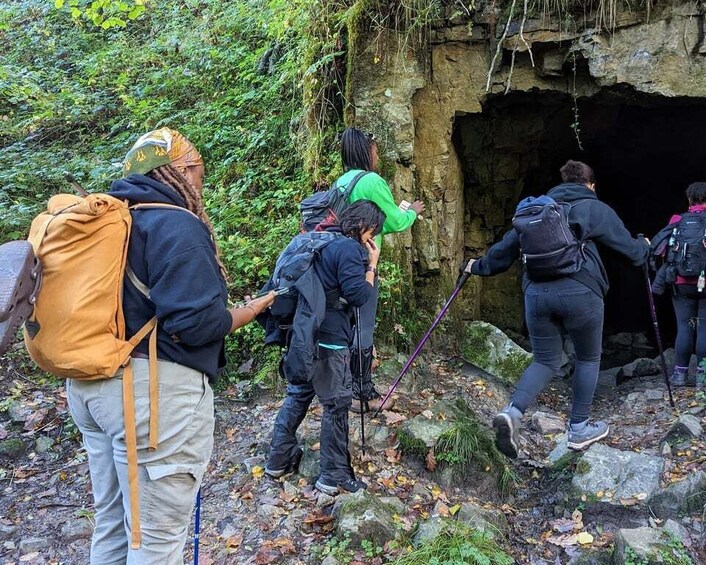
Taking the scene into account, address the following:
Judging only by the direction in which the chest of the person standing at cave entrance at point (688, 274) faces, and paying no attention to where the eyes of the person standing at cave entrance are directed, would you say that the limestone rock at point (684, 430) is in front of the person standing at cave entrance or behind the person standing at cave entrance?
behind

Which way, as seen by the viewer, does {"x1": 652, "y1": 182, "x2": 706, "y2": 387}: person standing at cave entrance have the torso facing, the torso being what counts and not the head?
away from the camera

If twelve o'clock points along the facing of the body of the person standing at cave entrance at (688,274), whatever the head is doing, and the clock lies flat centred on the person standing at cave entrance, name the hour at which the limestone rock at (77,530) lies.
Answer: The limestone rock is roughly at 7 o'clock from the person standing at cave entrance.

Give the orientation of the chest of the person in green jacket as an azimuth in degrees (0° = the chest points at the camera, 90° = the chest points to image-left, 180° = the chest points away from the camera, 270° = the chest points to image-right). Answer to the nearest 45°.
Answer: approximately 270°

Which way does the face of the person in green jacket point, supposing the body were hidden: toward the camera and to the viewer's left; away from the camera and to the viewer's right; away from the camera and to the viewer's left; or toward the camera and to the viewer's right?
away from the camera and to the viewer's right

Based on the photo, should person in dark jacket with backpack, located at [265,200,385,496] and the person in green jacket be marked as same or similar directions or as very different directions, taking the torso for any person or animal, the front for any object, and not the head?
same or similar directions

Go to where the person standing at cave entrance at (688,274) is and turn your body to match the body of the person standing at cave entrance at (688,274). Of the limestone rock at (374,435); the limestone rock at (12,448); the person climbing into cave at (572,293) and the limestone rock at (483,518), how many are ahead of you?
0

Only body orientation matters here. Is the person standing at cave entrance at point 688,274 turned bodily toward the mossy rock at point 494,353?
no

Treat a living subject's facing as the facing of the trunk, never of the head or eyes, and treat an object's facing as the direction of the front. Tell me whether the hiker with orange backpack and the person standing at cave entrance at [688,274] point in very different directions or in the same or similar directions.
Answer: same or similar directions

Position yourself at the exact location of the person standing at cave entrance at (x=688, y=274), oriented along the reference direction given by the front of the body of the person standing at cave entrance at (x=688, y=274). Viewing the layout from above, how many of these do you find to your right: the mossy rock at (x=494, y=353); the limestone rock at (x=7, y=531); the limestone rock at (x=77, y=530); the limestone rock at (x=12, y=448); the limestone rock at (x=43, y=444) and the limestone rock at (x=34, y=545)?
0
